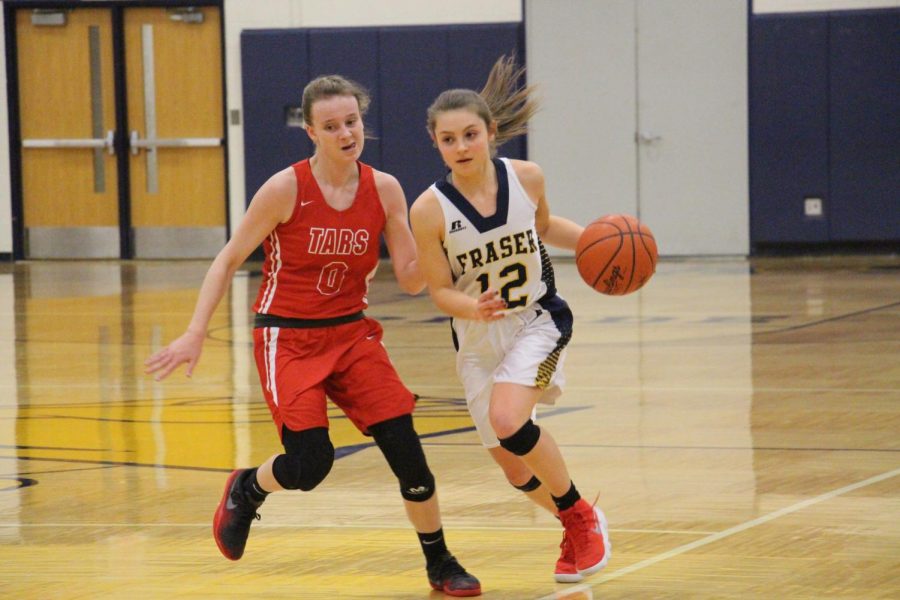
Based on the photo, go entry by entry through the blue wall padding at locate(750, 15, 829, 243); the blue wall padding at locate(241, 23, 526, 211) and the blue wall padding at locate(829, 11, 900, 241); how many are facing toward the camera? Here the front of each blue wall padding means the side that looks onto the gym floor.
3

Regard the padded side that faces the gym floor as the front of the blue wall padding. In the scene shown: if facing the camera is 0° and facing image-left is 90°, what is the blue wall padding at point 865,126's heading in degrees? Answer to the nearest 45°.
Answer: approximately 0°

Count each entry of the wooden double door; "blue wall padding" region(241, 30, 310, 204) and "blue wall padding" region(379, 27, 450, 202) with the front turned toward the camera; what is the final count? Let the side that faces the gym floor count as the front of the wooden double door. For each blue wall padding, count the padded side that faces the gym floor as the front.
3

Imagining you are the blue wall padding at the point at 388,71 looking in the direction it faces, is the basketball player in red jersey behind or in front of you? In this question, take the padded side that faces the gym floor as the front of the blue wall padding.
in front

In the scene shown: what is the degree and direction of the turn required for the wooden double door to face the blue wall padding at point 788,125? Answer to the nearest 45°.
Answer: approximately 90° to its left

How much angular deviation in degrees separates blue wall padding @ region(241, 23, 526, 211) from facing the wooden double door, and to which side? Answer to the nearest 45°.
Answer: approximately 90° to its right

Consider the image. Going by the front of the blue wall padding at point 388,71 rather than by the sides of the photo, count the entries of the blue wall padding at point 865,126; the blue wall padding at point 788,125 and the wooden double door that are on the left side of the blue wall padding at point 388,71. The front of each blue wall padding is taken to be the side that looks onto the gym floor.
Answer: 2

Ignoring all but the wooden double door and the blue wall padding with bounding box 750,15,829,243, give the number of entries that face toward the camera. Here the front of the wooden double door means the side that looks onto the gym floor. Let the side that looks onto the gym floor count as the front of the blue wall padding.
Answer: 2

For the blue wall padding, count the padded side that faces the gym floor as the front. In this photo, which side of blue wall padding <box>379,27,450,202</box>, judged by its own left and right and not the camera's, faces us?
front

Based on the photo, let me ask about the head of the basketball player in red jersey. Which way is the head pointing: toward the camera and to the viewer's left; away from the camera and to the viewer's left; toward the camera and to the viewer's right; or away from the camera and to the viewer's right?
toward the camera and to the viewer's right

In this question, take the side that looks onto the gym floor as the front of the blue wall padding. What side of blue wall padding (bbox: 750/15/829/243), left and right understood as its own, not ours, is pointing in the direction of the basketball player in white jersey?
front

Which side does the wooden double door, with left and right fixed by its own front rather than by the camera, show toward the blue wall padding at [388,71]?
left

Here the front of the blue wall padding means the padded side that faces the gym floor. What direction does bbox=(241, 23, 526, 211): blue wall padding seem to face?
toward the camera

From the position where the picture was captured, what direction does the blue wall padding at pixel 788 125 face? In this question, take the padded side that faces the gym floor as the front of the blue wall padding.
facing the viewer

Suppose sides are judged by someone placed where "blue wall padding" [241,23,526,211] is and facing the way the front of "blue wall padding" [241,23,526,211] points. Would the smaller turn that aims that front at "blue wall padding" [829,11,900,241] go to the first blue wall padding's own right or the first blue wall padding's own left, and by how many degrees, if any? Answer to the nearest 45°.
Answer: approximately 90° to the first blue wall padding's own left

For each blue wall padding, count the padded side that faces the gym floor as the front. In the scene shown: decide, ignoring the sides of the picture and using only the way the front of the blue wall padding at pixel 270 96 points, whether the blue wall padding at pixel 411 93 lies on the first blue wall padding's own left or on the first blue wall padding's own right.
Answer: on the first blue wall padding's own left

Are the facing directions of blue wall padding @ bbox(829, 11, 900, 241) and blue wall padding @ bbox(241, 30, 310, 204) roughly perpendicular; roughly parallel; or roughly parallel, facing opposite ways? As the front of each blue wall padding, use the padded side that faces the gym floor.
roughly parallel

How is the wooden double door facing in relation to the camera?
toward the camera

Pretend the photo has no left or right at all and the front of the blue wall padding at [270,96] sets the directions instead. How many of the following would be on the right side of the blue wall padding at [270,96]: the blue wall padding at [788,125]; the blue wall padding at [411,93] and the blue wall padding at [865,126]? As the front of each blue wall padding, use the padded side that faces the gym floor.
0

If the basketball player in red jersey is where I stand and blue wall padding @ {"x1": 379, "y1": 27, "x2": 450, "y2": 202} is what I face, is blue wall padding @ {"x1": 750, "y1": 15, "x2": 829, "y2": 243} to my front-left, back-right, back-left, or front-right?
front-right
